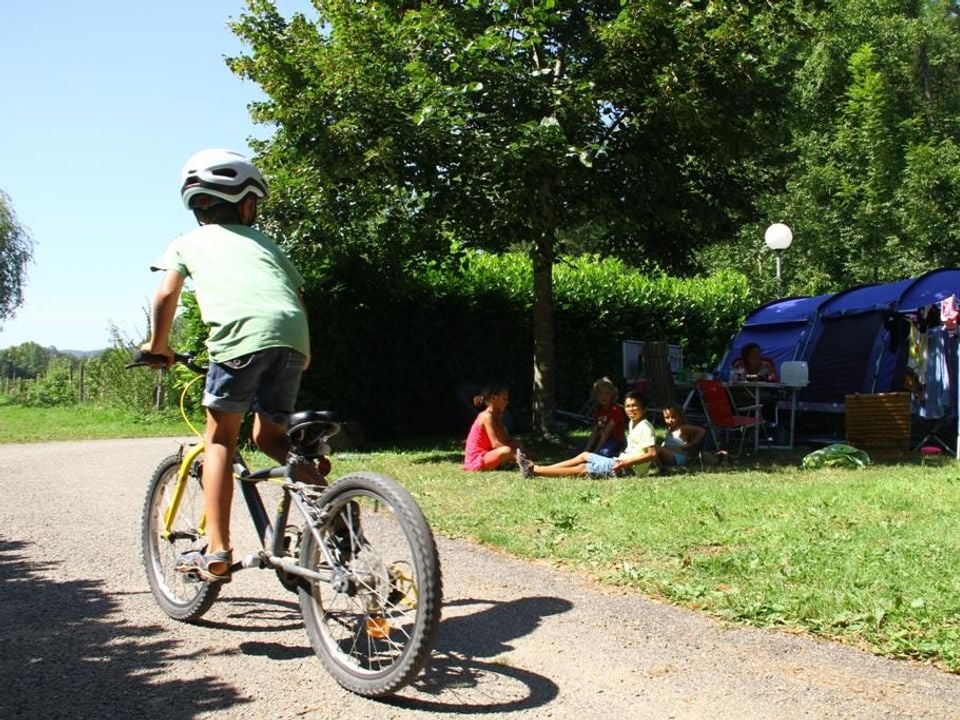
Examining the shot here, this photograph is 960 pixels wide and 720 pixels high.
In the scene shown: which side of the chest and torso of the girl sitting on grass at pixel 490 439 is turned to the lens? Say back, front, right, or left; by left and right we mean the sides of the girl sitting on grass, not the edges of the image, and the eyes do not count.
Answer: right

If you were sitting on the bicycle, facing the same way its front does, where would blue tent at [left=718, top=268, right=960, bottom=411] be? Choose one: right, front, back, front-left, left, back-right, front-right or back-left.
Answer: right

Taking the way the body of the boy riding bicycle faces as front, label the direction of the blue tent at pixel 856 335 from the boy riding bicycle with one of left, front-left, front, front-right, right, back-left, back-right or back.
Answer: right

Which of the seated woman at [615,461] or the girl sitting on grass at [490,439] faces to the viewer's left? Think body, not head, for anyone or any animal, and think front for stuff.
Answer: the seated woman

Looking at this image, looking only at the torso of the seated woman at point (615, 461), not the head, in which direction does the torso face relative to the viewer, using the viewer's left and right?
facing to the left of the viewer

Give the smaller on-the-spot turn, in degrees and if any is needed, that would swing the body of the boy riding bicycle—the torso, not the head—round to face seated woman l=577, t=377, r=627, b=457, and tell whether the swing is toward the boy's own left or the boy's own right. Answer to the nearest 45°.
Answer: approximately 90° to the boy's own right

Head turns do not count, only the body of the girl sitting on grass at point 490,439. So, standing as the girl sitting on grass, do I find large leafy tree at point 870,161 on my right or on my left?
on my left

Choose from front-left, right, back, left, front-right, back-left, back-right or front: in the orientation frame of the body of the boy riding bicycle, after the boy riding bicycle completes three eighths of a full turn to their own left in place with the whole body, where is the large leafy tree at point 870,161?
back-left

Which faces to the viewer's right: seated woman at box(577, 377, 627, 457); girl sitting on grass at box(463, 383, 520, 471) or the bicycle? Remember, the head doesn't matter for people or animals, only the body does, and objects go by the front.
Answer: the girl sitting on grass

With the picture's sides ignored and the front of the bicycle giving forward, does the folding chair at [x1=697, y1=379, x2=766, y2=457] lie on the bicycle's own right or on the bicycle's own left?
on the bicycle's own right

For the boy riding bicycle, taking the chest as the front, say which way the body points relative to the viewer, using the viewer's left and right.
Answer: facing away from the viewer and to the left of the viewer

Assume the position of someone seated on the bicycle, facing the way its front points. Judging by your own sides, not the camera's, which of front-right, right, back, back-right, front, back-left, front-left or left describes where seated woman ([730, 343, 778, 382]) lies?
right

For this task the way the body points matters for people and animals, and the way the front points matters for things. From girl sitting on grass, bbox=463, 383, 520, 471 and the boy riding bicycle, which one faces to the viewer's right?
the girl sitting on grass

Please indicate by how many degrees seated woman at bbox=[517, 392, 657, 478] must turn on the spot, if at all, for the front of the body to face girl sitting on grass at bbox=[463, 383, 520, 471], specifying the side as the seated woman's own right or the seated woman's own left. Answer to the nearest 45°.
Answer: approximately 45° to the seated woman's own right

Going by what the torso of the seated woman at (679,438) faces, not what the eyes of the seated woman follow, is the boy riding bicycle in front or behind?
in front

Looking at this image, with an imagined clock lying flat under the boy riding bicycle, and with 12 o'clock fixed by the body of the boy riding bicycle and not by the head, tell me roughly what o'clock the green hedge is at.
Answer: The green hedge is roughly at 2 o'clock from the boy riding bicycle.

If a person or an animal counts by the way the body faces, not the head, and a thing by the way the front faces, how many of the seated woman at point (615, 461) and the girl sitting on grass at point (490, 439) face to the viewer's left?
1

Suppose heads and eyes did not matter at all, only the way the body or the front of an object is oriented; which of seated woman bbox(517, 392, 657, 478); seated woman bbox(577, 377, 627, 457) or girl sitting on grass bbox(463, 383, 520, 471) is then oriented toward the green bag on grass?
the girl sitting on grass

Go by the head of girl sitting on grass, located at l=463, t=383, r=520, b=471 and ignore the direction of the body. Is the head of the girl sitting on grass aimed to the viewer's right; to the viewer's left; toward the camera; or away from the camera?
to the viewer's right

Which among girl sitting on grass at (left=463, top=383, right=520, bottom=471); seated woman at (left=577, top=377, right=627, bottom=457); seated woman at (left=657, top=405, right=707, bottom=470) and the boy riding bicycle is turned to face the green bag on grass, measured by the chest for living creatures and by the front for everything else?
the girl sitting on grass
